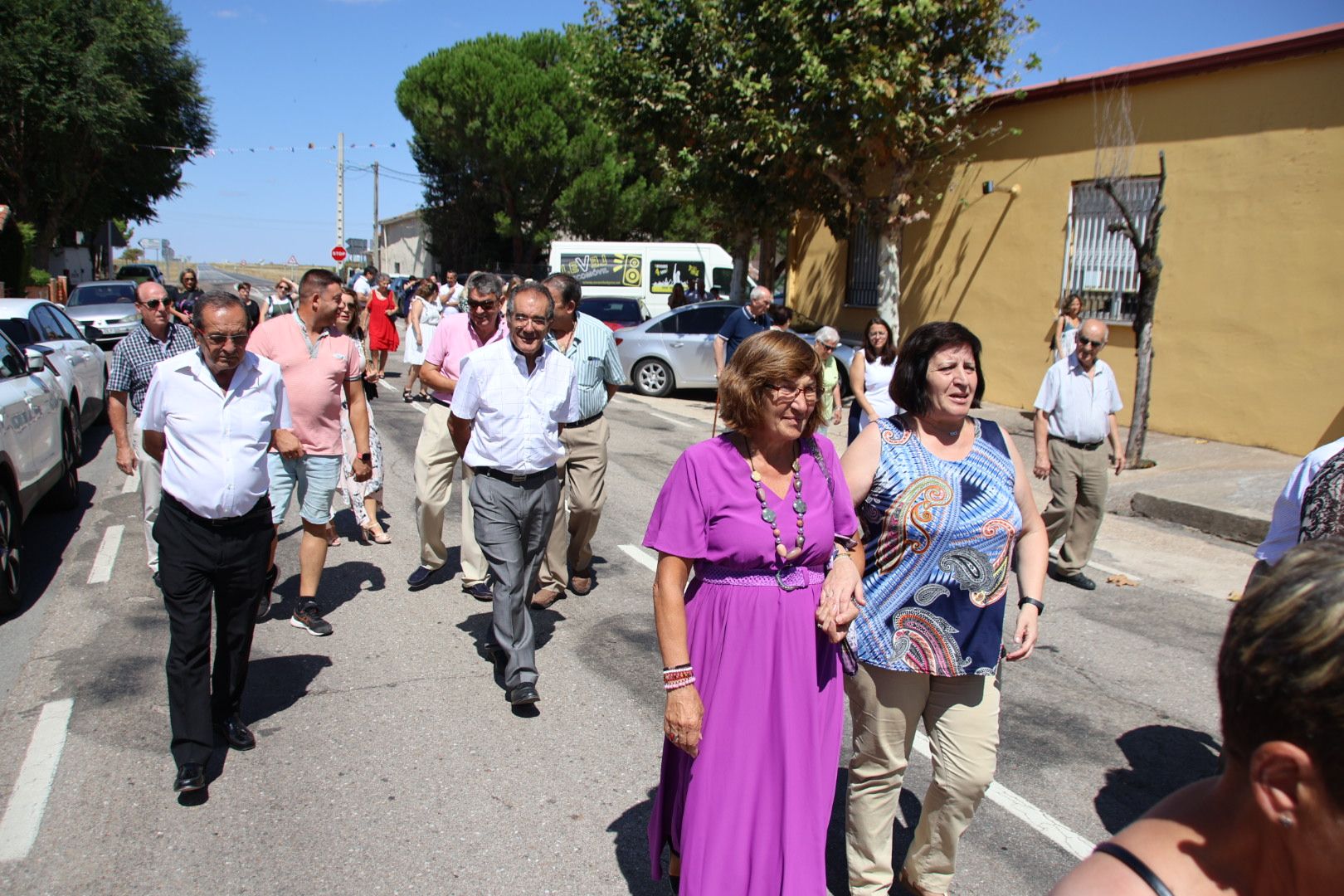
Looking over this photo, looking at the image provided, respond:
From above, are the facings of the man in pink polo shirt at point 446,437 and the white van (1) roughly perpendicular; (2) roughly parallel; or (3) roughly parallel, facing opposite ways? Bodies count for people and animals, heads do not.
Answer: roughly perpendicular

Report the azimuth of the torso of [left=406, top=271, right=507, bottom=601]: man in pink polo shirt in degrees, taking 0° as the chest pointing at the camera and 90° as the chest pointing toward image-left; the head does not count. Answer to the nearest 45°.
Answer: approximately 0°

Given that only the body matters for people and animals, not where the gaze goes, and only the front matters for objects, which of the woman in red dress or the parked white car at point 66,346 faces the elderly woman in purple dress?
the woman in red dress

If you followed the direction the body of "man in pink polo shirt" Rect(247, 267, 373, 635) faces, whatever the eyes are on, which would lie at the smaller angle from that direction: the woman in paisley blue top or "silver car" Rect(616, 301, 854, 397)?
the woman in paisley blue top

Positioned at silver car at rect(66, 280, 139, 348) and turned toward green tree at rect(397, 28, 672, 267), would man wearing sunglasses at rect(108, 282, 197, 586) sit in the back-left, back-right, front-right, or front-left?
back-right

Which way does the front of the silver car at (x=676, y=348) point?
to the viewer's right

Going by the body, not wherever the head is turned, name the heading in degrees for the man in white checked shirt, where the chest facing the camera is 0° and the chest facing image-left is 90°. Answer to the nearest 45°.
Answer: approximately 0°

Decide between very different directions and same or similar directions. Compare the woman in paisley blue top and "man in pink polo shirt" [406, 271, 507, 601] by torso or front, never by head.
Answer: same or similar directions

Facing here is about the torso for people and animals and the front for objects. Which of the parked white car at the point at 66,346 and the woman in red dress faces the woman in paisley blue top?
the woman in red dress
